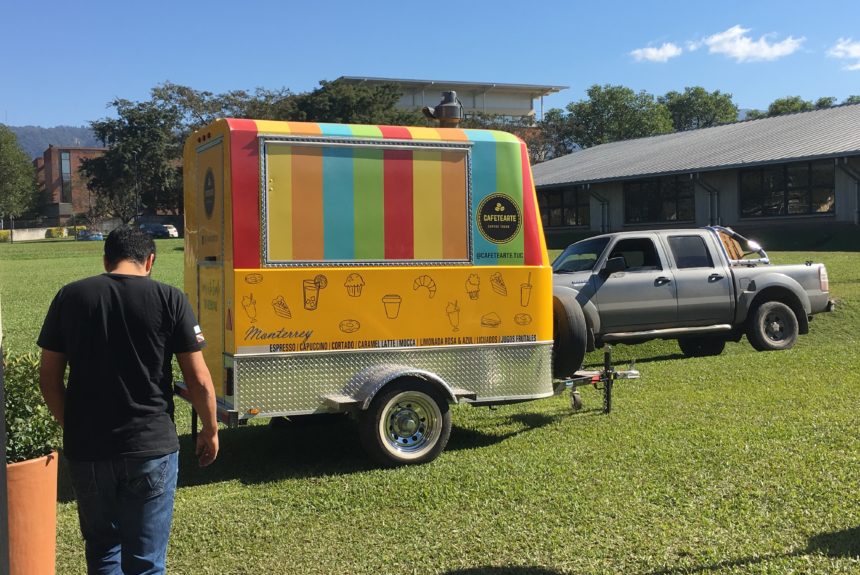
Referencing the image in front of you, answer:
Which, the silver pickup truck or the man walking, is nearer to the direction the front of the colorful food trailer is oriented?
the silver pickup truck

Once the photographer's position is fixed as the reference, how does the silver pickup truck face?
facing the viewer and to the left of the viewer

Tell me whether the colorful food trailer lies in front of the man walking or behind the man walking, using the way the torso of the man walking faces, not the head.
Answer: in front

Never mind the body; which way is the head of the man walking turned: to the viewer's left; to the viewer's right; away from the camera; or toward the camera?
away from the camera

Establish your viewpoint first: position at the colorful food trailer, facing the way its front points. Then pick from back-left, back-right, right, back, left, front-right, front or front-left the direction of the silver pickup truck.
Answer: front-left

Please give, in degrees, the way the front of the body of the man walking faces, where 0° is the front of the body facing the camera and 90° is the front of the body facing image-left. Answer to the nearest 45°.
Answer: approximately 180°

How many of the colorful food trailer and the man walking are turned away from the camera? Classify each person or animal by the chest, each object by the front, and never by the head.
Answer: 1

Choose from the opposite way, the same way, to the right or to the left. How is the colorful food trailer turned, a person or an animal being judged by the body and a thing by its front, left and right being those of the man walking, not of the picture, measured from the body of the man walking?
to the right

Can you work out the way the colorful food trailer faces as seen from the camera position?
facing to the right of the viewer

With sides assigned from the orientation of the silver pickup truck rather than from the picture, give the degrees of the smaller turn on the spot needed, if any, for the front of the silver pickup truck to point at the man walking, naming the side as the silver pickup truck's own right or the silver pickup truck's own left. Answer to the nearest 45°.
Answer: approximately 45° to the silver pickup truck's own left

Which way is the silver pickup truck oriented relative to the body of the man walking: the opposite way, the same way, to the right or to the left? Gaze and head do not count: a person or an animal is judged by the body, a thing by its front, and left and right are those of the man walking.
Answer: to the left

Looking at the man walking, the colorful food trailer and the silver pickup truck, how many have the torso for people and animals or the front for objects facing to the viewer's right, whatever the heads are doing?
1

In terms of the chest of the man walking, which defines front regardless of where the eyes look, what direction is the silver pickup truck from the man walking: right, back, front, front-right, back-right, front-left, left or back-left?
front-right

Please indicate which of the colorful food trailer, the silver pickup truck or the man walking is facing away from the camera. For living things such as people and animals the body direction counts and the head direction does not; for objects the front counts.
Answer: the man walking
